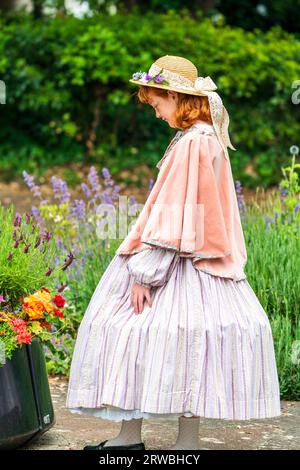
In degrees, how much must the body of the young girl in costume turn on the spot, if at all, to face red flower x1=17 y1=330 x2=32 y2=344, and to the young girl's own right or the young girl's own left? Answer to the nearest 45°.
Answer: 0° — they already face it

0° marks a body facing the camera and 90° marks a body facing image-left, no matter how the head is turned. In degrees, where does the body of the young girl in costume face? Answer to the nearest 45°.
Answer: approximately 90°

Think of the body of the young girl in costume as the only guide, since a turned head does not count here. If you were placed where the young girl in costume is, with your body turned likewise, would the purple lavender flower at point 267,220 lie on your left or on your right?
on your right

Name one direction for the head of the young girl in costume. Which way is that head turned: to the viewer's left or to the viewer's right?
to the viewer's left

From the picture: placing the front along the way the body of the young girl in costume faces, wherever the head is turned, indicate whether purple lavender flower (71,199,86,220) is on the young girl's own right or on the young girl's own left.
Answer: on the young girl's own right
